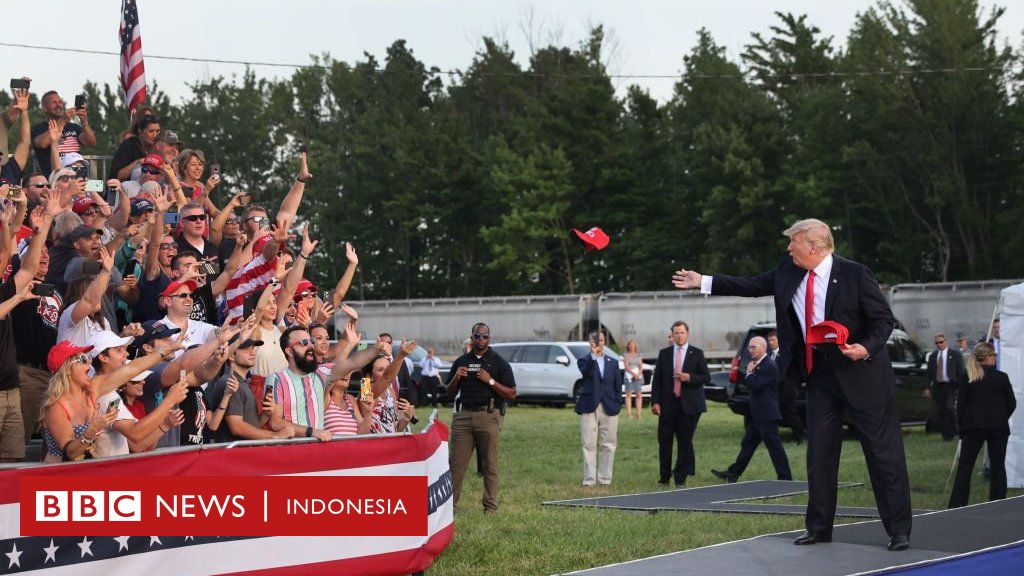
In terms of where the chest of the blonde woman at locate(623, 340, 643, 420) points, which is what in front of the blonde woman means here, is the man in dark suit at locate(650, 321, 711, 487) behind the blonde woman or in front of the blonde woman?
in front

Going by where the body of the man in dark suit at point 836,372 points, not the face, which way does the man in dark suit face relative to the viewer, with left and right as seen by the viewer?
facing the viewer and to the left of the viewer

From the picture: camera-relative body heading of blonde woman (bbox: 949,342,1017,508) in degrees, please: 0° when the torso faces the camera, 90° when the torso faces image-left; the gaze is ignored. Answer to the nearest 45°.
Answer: approximately 180°

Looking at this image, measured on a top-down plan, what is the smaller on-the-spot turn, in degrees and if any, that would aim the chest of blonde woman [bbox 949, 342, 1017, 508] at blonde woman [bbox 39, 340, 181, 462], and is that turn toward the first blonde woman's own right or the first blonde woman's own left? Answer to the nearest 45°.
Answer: approximately 135° to the first blonde woman's own left

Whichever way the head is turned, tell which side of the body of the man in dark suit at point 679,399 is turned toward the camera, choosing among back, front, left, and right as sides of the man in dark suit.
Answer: front

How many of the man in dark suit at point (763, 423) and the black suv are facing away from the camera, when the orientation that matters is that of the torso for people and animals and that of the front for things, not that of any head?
0

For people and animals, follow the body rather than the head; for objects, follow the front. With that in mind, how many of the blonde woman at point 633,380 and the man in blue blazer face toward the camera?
2

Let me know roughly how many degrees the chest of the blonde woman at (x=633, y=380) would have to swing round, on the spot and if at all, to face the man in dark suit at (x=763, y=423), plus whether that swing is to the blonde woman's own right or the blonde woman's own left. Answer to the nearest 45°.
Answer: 0° — they already face them

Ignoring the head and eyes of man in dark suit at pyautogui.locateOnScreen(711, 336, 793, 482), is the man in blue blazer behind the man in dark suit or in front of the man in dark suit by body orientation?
in front

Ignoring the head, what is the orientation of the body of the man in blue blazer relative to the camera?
toward the camera

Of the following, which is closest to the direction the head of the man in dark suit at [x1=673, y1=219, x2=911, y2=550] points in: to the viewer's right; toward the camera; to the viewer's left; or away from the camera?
to the viewer's left

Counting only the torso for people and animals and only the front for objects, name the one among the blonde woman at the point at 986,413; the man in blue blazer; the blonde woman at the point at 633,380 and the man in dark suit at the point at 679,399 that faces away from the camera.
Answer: the blonde woman at the point at 986,413

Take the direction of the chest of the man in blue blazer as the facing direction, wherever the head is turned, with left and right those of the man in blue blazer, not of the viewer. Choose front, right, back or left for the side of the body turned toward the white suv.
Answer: back
